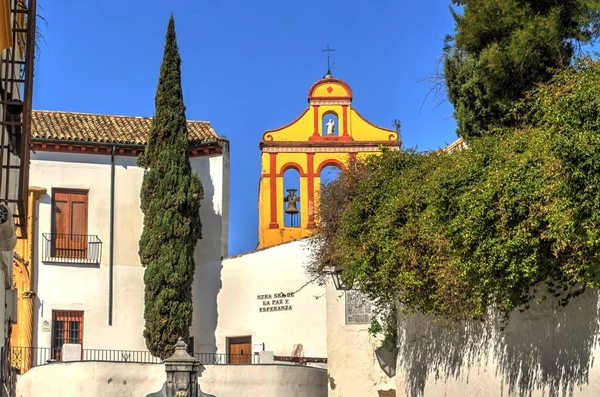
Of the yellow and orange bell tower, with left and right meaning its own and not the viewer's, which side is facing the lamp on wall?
front

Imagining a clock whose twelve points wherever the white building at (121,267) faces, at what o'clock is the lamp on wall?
The lamp on wall is roughly at 11 o'clock from the white building.

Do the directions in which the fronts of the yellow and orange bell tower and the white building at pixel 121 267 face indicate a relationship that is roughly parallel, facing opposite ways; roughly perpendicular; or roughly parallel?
roughly parallel

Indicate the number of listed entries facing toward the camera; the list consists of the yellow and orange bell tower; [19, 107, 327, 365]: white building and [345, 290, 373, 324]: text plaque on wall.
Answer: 3

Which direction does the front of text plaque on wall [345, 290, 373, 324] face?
toward the camera

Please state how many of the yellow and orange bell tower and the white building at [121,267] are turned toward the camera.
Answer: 2

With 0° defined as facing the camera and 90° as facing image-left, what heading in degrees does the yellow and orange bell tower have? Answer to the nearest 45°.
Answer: approximately 0°

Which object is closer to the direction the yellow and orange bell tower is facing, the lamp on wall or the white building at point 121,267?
the lamp on wall
